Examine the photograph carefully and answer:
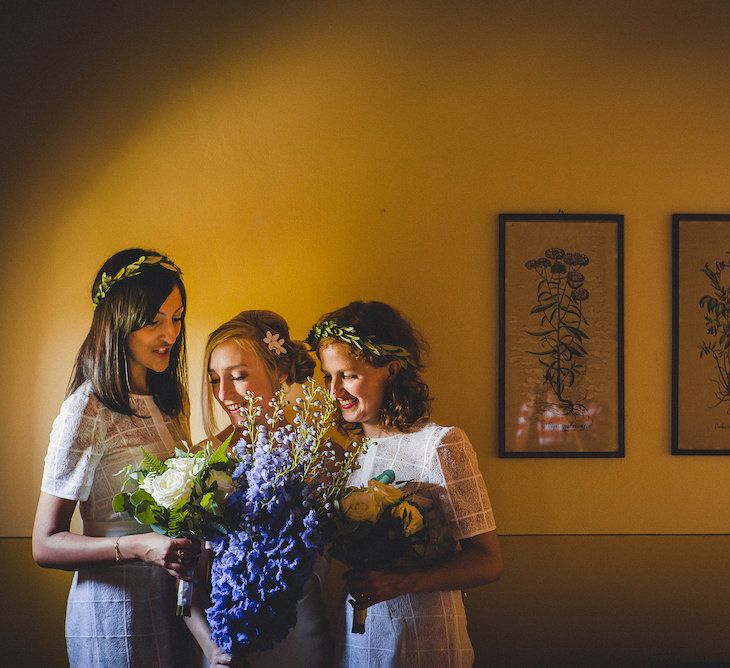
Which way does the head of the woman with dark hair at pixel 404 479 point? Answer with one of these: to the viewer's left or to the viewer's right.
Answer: to the viewer's left

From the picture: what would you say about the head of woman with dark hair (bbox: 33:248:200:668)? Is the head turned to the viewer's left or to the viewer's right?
to the viewer's right

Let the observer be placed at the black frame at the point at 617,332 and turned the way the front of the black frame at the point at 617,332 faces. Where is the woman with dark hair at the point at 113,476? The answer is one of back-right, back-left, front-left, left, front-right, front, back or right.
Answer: front-right

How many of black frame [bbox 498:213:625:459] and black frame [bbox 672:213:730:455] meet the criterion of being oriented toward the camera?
2

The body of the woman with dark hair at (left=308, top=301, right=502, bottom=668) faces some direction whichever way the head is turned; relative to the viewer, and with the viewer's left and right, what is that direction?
facing the viewer and to the left of the viewer

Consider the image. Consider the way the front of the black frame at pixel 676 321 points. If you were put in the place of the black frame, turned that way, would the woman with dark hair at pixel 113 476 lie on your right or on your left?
on your right

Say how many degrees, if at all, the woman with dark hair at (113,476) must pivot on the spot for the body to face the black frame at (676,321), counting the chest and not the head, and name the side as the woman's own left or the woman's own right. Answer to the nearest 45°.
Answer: approximately 45° to the woman's own left

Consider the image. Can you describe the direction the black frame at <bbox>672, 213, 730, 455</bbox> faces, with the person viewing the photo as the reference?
facing the viewer

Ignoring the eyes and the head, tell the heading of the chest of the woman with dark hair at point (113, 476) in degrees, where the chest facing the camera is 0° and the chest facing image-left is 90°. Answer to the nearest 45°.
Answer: approximately 315°

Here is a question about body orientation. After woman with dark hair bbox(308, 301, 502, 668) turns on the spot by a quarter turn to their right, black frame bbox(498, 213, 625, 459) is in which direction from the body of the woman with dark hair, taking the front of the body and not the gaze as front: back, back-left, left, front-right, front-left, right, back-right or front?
right
